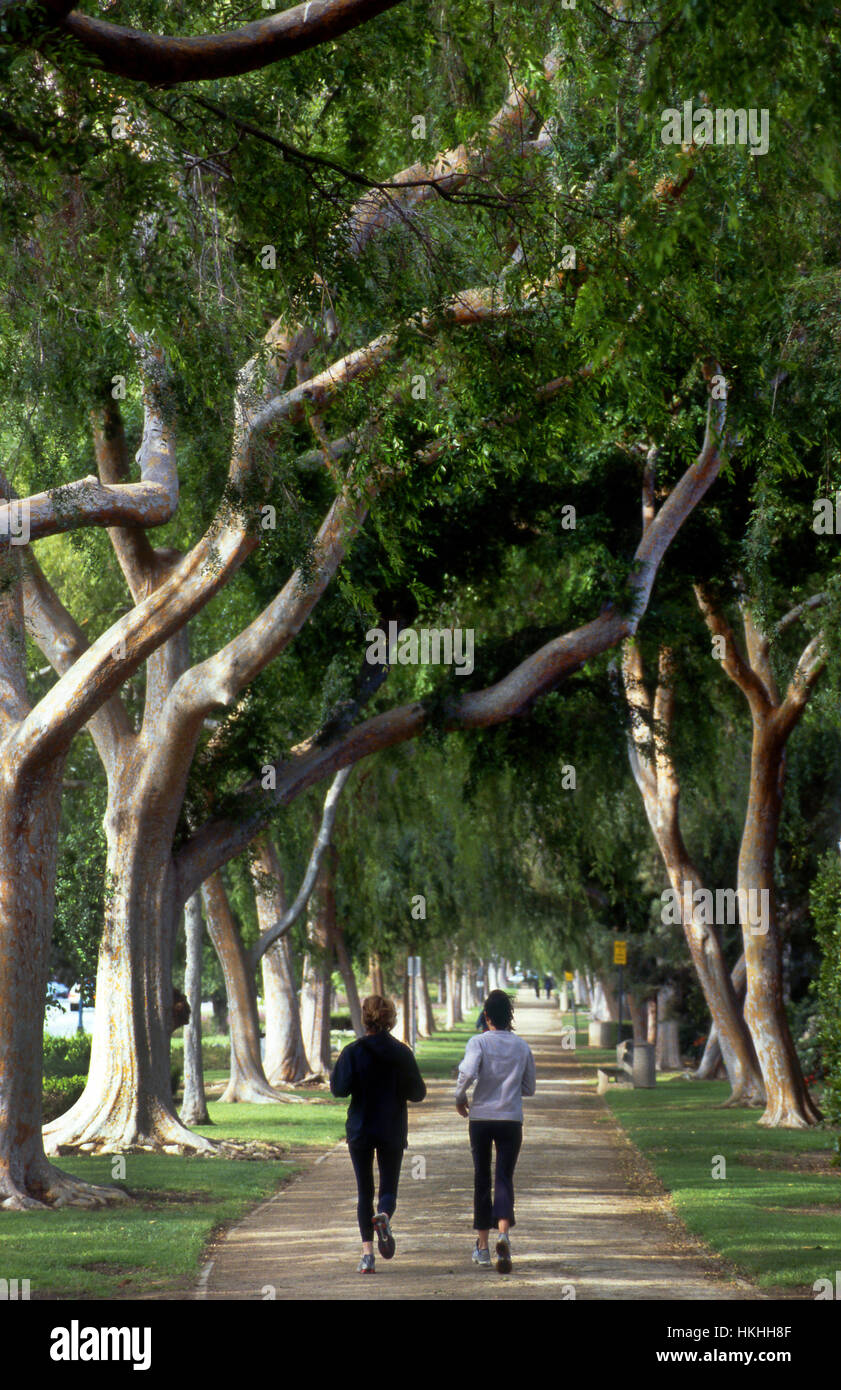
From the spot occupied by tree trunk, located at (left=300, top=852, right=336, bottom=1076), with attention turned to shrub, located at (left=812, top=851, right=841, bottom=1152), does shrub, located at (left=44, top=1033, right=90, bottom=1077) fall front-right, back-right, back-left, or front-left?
back-right

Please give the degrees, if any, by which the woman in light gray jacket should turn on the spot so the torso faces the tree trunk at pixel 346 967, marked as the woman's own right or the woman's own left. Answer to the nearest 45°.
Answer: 0° — they already face it

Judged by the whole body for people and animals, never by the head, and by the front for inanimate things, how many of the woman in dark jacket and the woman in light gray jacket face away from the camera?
2

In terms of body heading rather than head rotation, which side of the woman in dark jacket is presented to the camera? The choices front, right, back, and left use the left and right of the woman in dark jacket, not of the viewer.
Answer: back

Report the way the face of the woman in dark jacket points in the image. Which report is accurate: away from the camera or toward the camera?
away from the camera

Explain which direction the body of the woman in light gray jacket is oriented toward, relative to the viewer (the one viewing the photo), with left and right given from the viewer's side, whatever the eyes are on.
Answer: facing away from the viewer
